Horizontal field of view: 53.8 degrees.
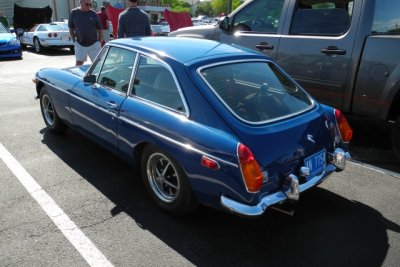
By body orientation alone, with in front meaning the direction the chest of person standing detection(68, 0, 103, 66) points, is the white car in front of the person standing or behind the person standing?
behind

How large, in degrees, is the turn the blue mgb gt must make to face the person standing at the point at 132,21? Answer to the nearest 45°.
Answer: approximately 45° to its right

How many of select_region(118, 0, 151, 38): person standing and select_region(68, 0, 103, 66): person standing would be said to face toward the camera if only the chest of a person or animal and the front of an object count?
1

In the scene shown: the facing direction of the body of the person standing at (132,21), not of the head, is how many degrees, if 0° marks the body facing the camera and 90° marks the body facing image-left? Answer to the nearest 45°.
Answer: approximately 180°

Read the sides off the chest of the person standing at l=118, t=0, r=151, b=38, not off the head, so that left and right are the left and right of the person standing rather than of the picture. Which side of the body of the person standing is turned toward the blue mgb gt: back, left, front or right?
back

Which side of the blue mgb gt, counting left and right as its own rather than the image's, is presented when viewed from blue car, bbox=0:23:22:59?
front

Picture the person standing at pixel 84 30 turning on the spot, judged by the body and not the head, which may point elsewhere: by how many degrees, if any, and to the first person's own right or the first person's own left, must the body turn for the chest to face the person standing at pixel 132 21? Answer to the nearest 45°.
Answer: approximately 45° to the first person's own left

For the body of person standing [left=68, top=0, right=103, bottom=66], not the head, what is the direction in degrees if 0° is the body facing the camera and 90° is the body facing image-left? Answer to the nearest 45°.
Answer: approximately 0°

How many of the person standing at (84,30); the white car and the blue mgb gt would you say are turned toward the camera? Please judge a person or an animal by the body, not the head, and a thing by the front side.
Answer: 1

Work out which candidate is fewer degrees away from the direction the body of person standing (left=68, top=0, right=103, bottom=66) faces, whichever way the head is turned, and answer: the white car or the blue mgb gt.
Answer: the blue mgb gt

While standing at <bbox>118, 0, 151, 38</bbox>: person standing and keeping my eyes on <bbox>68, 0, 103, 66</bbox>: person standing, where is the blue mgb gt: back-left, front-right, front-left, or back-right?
back-left

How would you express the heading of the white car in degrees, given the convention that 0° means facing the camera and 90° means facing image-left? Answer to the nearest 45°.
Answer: approximately 135°

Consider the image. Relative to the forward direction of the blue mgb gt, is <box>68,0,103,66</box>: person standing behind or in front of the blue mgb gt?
in front

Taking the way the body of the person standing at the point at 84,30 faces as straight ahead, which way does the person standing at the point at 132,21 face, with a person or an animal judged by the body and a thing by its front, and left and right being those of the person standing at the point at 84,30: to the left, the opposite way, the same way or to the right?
the opposite way

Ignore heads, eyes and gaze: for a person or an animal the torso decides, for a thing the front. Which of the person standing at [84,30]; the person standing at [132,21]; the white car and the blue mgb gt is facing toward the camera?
the person standing at [84,30]
